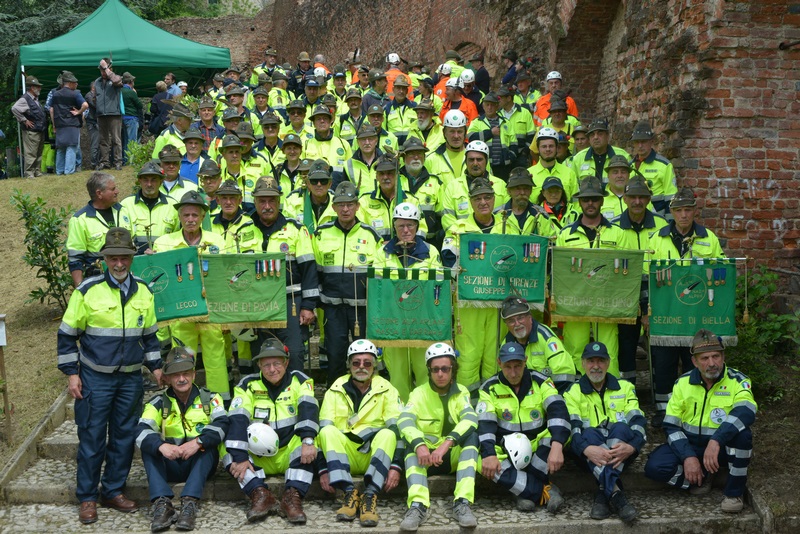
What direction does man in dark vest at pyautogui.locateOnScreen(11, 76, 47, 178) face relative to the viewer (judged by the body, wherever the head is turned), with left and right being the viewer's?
facing to the right of the viewer

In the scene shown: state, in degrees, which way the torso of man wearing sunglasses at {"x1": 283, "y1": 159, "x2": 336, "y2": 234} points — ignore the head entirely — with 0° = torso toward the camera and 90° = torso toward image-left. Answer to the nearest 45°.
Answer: approximately 0°

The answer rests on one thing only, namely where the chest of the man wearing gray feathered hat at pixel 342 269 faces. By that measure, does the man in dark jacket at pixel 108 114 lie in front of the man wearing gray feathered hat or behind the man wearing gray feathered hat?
behind

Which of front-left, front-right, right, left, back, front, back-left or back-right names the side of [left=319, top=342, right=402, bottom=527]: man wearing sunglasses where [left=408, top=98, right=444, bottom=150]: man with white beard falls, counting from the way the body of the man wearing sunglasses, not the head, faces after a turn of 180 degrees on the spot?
front

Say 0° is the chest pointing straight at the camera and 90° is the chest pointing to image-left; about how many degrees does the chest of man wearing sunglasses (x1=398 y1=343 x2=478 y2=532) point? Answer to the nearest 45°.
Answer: approximately 0°

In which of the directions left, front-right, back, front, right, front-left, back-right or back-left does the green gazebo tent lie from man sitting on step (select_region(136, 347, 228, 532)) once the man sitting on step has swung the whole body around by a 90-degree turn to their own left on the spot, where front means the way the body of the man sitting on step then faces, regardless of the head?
left
